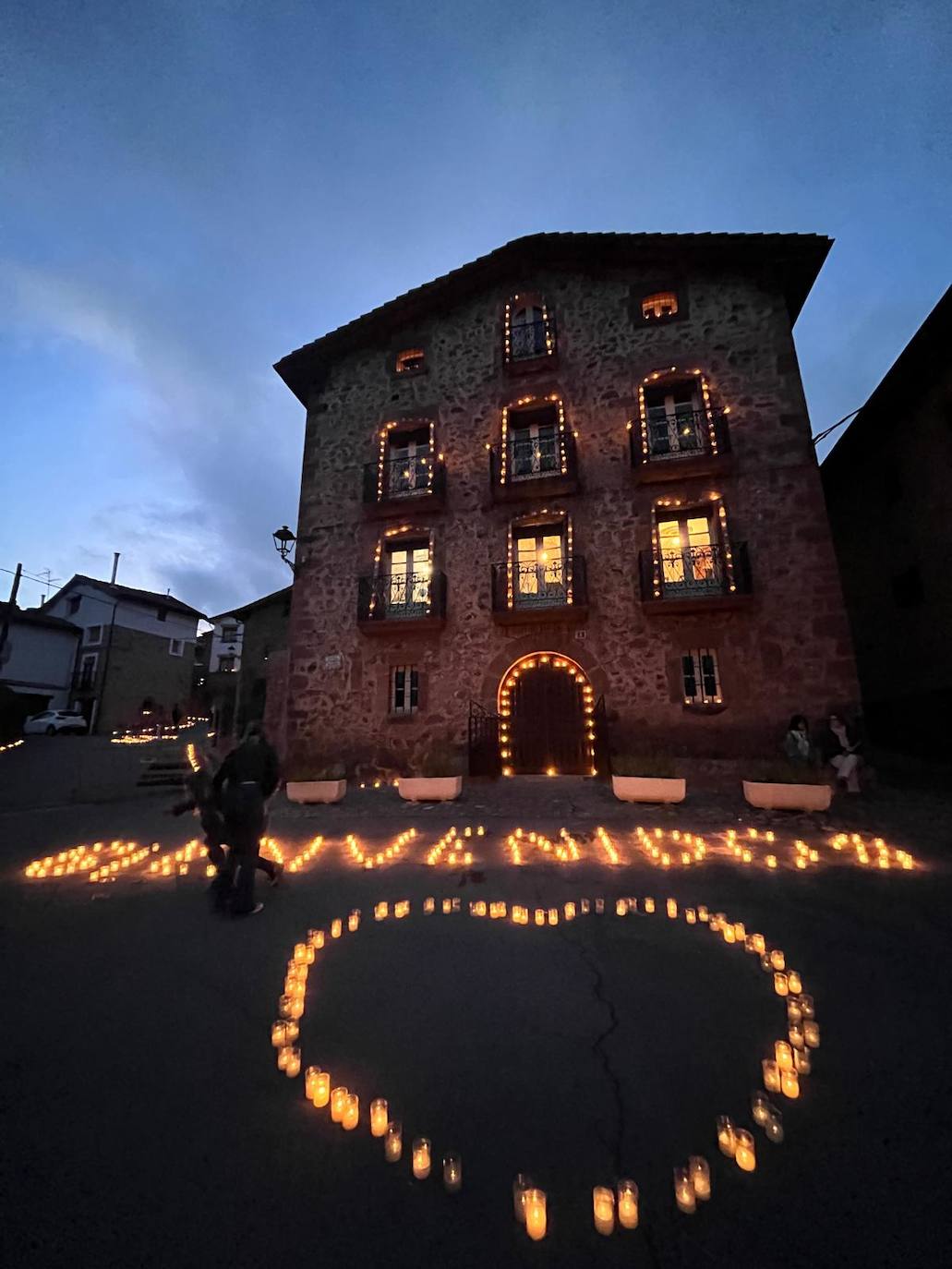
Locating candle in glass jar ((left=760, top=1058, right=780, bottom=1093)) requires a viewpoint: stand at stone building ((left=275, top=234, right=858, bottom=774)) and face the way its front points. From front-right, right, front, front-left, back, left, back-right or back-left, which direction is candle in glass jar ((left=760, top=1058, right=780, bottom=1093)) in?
front

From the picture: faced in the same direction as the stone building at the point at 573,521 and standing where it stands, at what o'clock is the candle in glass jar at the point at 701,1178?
The candle in glass jar is roughly at 12 o'clock from the stone building.

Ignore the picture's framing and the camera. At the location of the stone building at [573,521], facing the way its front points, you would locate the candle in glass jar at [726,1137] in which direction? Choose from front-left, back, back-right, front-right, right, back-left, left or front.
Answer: front

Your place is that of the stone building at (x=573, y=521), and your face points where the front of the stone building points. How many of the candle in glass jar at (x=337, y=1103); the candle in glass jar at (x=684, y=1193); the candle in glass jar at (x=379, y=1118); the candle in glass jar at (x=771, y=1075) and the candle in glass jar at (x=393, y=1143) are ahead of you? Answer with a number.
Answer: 5

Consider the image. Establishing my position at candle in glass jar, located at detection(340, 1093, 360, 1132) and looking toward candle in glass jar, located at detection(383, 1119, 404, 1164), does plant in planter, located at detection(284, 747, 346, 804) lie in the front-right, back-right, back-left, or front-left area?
back-left

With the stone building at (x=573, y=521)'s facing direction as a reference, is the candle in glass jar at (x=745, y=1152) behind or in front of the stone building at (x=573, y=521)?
in front

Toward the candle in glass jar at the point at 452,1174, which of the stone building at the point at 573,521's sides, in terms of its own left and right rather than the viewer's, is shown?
front

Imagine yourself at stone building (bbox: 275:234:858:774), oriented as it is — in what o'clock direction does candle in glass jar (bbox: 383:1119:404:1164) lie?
The candle in glass jar is roughly at 12 o'clock from the stone building.

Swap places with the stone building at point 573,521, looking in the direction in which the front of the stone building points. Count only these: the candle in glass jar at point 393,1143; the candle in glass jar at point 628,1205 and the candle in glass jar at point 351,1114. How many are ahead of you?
3

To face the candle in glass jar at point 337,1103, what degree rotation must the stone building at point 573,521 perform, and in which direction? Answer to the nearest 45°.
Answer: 0° — it already faces it

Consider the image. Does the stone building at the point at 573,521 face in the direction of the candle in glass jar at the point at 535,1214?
yes

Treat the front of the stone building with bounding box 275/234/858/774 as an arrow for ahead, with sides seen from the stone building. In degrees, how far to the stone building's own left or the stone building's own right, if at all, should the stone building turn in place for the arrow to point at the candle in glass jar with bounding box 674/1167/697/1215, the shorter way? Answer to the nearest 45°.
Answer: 0° — it already faces it

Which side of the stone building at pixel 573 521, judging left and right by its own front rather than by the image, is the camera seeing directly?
front
